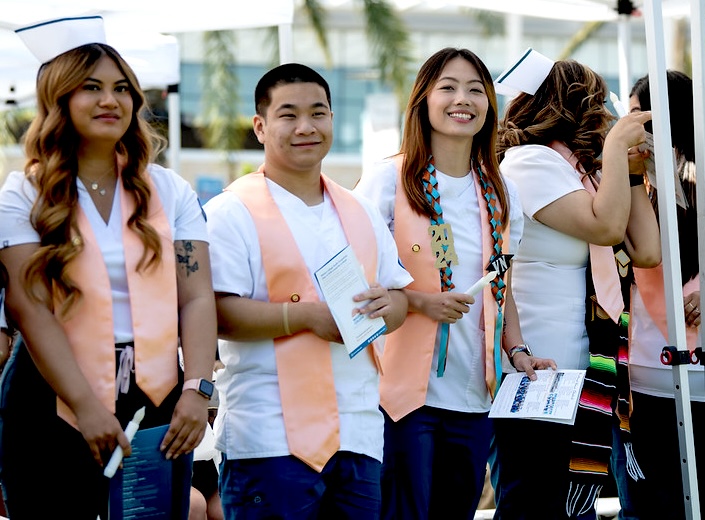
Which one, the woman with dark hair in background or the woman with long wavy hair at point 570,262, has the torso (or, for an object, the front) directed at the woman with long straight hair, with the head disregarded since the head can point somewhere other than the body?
the woman with dark hair in background

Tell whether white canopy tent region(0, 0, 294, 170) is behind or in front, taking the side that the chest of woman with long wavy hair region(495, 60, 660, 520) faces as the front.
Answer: behind

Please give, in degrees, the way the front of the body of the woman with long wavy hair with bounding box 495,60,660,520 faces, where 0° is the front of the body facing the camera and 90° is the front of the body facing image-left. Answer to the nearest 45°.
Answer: approximately 270°

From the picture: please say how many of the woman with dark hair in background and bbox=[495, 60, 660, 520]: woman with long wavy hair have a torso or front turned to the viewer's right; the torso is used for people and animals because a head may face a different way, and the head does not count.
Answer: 1

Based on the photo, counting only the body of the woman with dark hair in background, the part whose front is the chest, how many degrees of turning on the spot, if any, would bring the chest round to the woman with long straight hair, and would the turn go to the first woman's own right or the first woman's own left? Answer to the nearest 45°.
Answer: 0° — they already face them

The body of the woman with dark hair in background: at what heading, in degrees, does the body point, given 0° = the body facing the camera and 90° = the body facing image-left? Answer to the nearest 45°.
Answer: approximately 45°
